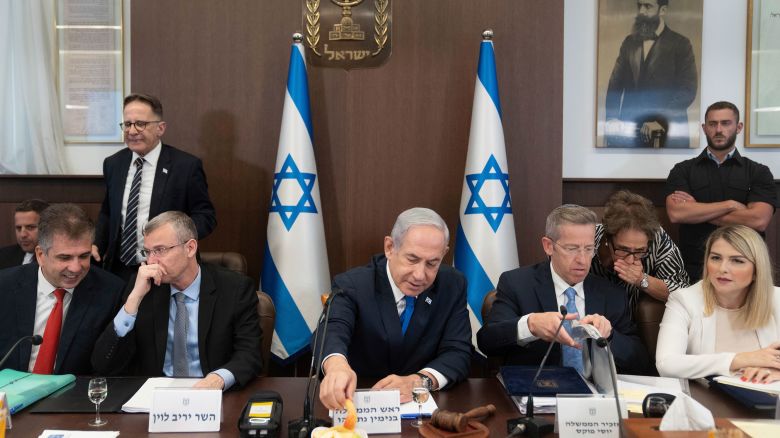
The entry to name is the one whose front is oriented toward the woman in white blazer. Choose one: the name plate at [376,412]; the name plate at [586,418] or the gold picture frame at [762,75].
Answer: the gold picture frame

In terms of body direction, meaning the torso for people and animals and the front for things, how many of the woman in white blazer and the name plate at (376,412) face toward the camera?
2

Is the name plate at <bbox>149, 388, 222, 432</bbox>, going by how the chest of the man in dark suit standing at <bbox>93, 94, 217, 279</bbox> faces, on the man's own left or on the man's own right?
on the man's own left

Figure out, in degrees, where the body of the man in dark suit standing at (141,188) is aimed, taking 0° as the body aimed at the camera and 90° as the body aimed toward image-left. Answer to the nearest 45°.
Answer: approximately 45°

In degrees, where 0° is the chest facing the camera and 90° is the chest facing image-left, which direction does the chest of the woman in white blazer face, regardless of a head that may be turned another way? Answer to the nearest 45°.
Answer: approximately 0°

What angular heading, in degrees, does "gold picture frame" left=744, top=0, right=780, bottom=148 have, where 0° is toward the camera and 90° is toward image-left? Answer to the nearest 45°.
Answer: approximately 0°

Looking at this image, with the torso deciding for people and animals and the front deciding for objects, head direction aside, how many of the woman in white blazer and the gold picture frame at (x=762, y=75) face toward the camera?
2

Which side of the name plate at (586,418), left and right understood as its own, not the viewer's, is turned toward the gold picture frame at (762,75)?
back

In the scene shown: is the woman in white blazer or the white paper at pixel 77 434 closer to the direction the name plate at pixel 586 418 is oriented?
the white paper

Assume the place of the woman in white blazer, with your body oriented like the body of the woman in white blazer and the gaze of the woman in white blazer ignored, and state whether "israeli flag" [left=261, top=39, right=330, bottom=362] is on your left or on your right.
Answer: on your right
